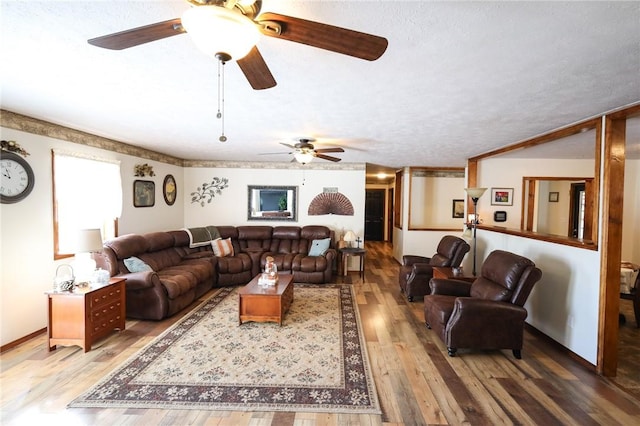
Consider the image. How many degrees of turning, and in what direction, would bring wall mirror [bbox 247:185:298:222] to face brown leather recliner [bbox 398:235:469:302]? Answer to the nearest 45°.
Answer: approximately 45° to its left

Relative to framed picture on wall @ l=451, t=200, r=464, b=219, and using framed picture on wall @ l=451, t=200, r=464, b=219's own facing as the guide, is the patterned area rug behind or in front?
in front

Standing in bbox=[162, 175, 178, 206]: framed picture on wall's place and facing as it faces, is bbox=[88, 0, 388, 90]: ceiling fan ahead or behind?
ahead

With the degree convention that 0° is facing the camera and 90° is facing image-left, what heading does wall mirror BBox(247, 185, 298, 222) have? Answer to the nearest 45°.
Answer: approximately 0°

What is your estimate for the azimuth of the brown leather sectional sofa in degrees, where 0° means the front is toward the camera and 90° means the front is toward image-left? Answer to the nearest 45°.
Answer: approximately 315°

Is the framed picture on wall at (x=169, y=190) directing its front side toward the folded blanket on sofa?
yes

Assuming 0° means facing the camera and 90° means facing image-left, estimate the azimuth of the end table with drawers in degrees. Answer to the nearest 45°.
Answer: approximately 315°

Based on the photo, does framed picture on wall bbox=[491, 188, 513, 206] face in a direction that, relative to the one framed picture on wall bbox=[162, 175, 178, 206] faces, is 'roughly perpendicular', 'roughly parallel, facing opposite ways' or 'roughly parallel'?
roughly perpendicular
